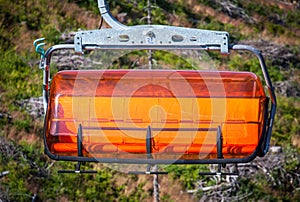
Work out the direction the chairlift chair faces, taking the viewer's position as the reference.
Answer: facing the viewer
